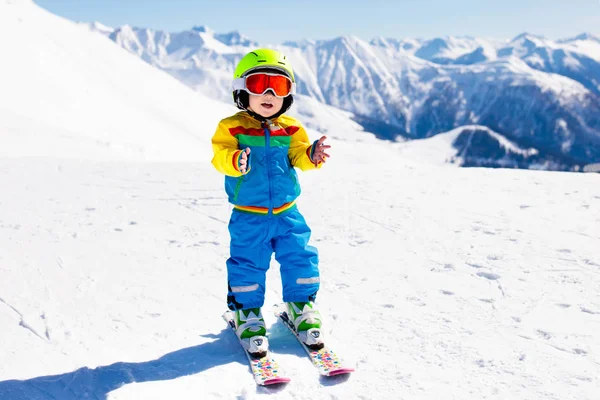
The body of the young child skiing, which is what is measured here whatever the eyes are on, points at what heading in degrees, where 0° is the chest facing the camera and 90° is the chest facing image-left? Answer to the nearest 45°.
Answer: approximately 0°
